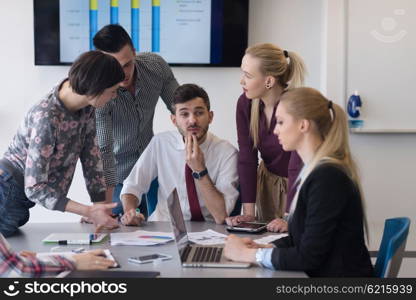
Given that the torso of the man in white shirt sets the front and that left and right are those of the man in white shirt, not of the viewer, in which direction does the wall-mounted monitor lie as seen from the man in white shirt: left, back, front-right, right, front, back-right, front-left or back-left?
back

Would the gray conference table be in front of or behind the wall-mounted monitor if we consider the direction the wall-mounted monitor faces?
in front

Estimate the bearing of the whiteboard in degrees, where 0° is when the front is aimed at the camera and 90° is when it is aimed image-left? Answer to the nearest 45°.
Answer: approximately 0°

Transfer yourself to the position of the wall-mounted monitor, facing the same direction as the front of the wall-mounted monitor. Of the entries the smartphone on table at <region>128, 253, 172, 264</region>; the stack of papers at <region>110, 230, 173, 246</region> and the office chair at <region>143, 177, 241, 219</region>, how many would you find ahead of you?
3

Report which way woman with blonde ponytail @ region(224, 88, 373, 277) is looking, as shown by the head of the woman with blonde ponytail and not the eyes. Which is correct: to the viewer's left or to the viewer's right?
to the viewer's left

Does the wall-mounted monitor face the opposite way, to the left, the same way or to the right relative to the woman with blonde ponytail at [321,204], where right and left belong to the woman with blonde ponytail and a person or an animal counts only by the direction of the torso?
to the left

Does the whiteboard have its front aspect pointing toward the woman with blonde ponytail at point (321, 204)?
yes

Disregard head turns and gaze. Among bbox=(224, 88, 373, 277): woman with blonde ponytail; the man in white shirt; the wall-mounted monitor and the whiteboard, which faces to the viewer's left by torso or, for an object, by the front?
the woman with blonde ponytail

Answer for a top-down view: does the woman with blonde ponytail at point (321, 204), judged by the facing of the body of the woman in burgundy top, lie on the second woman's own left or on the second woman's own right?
on the second woman's own left

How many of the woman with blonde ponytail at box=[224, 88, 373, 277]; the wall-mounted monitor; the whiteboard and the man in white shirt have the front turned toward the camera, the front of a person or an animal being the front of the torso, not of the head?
3

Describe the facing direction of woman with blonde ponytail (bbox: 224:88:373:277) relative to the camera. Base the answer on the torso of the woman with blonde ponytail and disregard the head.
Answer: to the viewer's left

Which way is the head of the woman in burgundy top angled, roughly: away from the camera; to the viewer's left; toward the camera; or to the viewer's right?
to the viewer's left

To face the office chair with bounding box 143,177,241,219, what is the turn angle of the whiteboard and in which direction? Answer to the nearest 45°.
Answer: approximately 45° to its right
